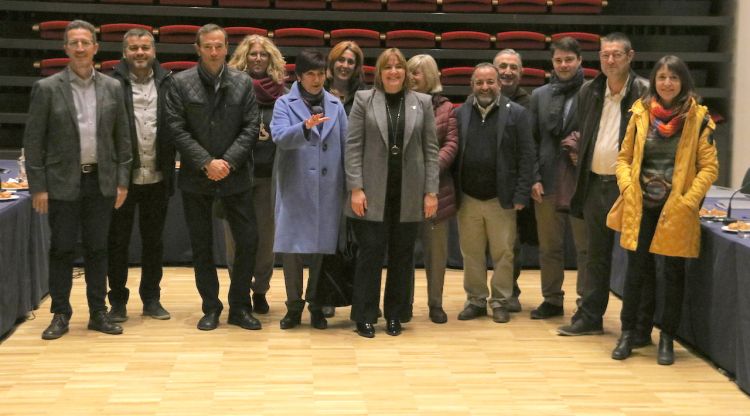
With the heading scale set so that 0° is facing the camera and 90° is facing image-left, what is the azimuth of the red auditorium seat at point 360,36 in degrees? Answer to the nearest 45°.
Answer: approximately 0°

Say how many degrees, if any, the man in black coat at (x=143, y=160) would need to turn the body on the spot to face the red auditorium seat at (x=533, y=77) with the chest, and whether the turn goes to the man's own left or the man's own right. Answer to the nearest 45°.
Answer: approximately 135° to the man's own left

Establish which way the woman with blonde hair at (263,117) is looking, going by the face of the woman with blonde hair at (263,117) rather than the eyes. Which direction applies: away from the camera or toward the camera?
toward the camera

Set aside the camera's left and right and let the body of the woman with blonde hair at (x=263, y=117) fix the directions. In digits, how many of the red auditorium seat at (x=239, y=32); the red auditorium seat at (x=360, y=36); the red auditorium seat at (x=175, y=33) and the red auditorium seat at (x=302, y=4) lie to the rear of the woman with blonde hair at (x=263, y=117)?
4

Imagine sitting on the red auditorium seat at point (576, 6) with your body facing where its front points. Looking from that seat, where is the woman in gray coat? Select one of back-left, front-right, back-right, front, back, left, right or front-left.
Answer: front

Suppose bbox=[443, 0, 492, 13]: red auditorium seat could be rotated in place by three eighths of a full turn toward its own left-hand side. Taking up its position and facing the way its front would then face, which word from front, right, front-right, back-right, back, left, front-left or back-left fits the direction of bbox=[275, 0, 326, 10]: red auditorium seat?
back-left

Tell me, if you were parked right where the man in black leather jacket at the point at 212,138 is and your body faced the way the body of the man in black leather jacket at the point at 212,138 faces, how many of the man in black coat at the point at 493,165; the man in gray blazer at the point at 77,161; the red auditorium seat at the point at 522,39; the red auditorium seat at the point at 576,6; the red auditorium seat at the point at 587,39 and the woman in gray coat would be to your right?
1

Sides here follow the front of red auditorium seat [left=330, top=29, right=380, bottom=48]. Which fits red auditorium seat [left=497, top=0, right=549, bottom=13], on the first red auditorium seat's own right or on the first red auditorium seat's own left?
on the first red auditorium seat's own left

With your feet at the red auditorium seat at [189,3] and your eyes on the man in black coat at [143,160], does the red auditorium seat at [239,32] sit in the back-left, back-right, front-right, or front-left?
front-left

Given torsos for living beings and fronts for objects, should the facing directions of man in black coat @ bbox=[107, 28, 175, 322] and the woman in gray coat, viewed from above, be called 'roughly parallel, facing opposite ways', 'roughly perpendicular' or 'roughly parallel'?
roughly parallel

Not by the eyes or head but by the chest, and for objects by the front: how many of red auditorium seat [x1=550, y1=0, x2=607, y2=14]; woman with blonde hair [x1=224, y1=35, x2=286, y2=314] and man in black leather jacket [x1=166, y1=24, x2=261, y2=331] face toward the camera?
3

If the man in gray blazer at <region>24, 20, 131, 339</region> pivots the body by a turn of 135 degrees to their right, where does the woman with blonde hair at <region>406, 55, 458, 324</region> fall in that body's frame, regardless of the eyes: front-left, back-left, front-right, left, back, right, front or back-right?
back-right

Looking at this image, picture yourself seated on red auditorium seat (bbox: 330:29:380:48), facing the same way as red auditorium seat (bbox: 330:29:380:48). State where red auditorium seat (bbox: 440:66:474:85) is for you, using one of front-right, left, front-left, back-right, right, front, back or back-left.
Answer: left

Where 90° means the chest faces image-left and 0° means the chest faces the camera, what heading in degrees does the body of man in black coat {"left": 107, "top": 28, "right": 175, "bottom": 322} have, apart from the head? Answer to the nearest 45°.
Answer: approximately 0°

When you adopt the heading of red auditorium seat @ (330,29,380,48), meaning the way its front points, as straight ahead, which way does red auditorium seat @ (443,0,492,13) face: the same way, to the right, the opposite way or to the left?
the same way

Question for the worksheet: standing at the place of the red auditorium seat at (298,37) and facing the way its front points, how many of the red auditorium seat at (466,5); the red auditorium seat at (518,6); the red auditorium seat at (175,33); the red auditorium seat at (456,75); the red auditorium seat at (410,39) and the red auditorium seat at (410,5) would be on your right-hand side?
1

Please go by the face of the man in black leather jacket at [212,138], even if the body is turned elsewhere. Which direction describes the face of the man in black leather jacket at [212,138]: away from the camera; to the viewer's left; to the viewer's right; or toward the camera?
toward the camera

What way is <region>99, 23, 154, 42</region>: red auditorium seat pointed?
toward the camera

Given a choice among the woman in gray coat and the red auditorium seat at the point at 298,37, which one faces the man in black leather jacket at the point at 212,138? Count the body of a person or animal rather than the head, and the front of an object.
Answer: the red auditorium seat

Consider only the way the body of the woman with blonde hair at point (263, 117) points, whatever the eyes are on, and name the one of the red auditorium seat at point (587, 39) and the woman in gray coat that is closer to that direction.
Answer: the woman in gray coat

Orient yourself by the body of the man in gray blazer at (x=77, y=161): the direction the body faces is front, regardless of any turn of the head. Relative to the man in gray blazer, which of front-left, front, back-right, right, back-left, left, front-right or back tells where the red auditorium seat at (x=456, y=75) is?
back-left

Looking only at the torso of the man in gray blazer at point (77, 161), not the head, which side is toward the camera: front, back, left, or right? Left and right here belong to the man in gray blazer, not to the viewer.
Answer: front
